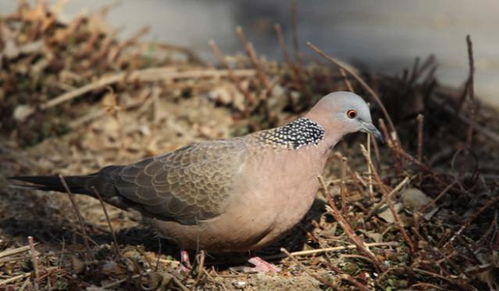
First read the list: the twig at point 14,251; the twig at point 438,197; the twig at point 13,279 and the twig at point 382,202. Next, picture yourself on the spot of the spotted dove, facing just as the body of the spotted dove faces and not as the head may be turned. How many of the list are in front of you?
2

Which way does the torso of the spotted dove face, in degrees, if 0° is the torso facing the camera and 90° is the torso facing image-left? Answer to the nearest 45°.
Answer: approximately 270°

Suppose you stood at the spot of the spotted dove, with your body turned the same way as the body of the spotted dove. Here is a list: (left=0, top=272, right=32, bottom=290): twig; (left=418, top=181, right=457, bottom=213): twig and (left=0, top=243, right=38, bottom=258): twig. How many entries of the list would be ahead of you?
1

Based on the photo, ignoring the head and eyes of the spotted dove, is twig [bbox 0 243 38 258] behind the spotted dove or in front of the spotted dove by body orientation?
behind

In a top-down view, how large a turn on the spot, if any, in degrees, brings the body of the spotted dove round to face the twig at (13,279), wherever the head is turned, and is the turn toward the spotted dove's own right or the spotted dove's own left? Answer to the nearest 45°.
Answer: approximately 180°

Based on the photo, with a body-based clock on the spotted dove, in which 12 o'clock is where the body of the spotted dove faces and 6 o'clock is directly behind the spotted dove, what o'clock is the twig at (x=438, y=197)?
The twig is roughly at 12 o'clock from the spotted dove.

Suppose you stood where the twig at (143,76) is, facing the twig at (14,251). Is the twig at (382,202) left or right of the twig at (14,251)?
left

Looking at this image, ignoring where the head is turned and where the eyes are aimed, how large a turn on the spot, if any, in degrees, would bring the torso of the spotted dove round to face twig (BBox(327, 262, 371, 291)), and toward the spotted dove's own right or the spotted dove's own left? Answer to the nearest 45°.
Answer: approximately 45° to the spotted dove's own right

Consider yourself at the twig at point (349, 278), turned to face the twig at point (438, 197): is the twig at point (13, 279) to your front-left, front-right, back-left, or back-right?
back-left
